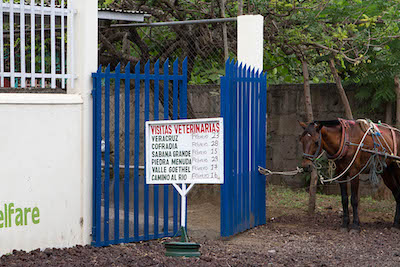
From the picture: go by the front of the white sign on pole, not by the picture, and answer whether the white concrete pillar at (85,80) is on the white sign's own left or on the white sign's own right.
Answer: on the white sign's own right

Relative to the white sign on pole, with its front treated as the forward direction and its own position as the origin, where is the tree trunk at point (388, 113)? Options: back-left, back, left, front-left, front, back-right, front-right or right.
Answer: back-left

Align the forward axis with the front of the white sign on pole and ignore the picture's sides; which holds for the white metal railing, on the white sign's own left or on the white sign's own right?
on the white sign's own right

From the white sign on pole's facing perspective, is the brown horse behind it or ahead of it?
behind

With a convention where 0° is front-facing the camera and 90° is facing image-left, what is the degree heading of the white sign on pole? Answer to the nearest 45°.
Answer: approximately 0°
